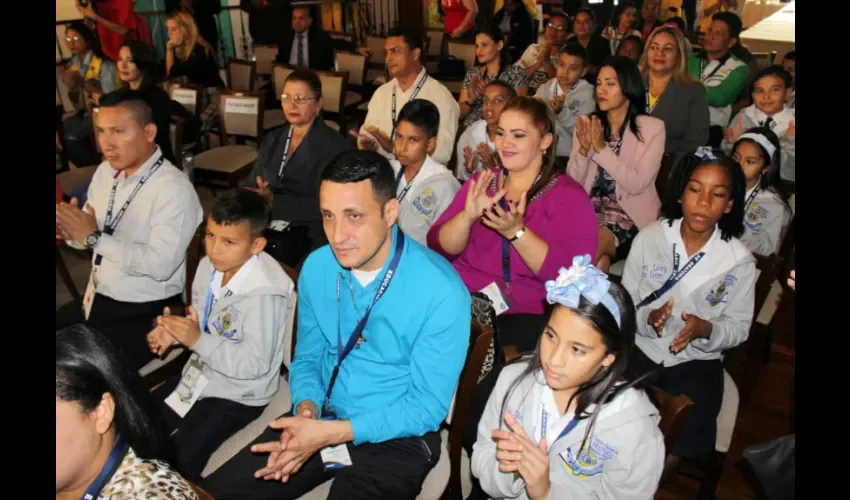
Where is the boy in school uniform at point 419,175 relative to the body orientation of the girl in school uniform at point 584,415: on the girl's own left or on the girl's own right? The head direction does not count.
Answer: on the girl's own right

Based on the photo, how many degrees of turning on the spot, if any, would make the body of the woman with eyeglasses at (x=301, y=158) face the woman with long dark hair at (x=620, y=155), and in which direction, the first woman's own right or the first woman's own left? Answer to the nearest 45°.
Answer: approximately 135° to the first woman's own left

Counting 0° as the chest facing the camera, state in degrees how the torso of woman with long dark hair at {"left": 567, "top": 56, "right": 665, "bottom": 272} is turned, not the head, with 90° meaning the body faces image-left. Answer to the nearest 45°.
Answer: approximately 45°

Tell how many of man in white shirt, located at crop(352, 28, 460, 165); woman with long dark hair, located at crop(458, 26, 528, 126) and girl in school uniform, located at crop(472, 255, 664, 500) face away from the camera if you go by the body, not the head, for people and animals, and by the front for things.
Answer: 0

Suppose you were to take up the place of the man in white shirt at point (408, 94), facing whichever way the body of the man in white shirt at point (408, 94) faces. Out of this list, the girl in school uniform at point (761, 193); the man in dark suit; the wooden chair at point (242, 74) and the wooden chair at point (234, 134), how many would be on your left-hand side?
1

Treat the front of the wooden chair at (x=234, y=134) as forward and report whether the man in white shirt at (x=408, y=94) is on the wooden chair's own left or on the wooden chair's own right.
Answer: on the wooden chair's own left

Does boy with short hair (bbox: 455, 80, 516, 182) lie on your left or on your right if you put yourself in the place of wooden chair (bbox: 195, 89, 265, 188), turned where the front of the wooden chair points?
on your left
